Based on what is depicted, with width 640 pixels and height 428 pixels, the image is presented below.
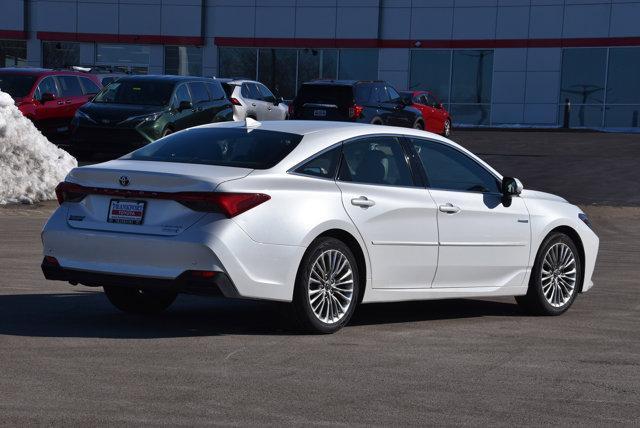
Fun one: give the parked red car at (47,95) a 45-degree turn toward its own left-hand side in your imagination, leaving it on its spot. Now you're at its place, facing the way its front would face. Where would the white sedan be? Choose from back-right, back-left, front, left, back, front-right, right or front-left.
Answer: front

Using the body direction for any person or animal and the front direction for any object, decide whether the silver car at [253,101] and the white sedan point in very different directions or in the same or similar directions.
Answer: same or similar directions

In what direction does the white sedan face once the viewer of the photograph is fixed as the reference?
facing away from the viewer and to the right of the viewer

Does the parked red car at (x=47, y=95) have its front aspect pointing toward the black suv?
no

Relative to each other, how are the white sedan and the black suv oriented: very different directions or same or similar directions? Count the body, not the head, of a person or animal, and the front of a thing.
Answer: same or similar directions

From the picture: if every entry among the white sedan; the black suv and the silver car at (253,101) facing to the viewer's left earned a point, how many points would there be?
0

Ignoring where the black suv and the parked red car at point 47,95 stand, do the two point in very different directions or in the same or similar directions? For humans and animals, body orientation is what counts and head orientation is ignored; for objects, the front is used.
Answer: very different directions

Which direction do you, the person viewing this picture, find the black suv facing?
facing away from the viewer and to the right of the viewer

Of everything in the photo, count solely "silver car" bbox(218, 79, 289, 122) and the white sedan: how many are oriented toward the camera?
0

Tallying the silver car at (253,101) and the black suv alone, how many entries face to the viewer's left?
0

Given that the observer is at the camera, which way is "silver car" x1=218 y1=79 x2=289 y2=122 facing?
facing away from the viewer and to the right of the viewer

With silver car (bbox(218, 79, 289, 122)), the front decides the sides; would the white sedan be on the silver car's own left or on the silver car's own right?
on the silver car's own right

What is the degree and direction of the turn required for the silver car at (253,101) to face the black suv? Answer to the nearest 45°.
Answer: approximately 90° to its right

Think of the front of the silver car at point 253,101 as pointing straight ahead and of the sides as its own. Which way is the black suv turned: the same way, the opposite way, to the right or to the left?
the same way

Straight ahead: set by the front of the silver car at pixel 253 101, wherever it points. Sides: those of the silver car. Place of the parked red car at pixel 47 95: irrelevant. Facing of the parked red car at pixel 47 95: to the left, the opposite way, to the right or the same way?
the opposite way

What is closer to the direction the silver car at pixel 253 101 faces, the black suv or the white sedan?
the black suv

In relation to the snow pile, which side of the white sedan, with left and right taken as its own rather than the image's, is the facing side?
left

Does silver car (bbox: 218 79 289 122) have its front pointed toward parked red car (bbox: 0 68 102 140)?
no

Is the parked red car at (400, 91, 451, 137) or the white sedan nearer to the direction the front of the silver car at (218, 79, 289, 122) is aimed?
the parked red car
